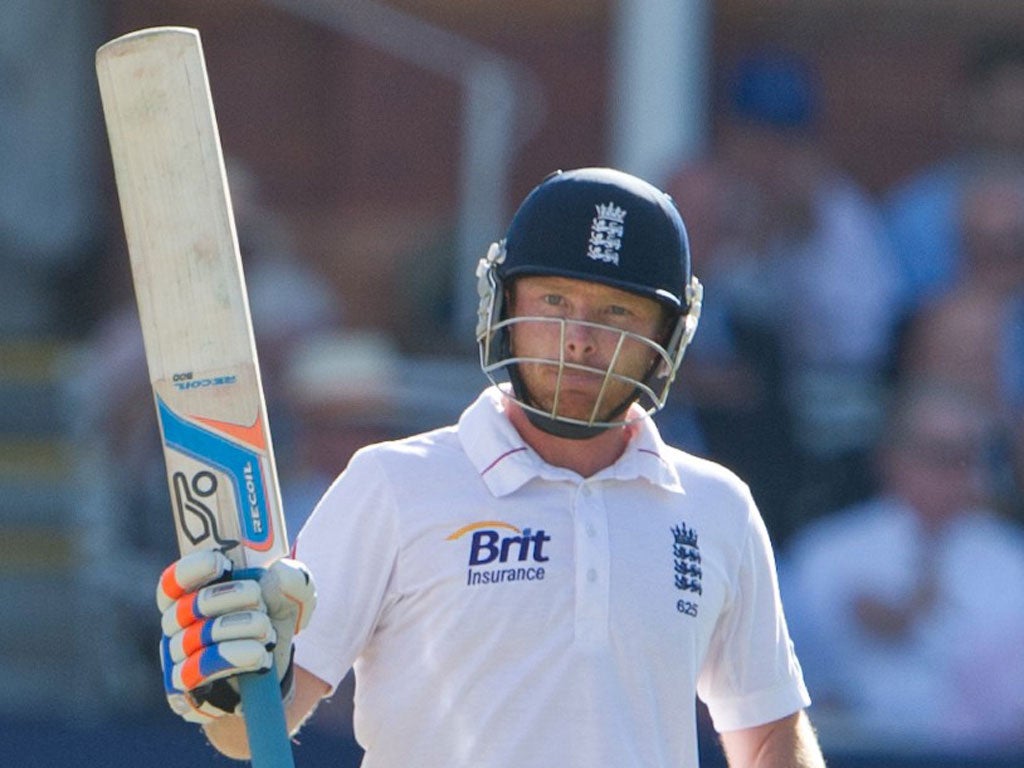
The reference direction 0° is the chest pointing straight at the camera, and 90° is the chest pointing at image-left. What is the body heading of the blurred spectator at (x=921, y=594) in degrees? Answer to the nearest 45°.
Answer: approximately 0°

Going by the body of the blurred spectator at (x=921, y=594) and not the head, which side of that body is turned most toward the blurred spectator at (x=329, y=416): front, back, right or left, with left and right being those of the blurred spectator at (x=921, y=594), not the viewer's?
right
